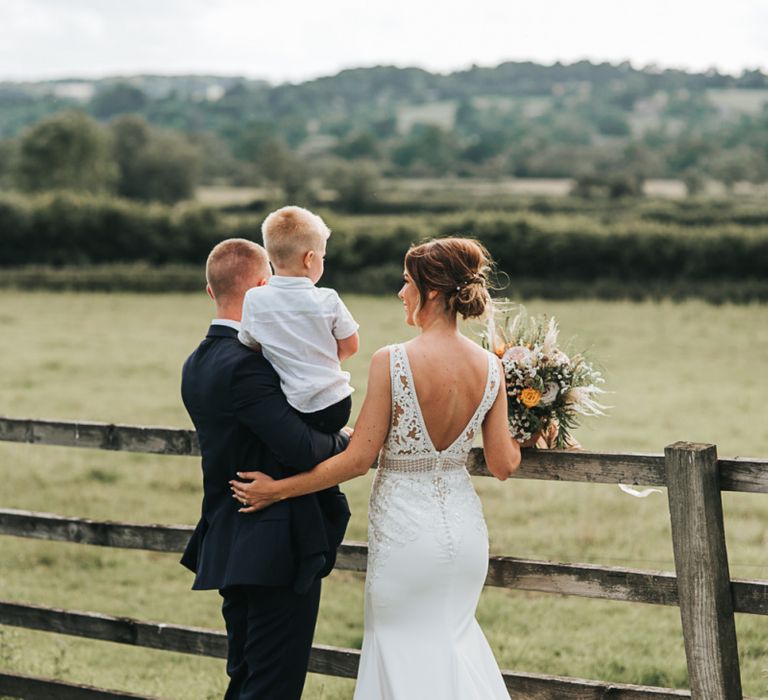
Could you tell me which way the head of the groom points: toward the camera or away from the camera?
away from the camera

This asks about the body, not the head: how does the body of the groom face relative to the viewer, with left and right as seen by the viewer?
facing away from the viewer and to the right of the viewer

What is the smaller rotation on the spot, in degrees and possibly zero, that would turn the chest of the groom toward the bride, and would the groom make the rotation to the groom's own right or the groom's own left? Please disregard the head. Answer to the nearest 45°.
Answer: approximately 45° to the groom's own right
